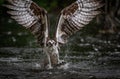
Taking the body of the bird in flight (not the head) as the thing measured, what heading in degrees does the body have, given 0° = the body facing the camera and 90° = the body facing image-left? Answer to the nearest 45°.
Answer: approximately 0°
